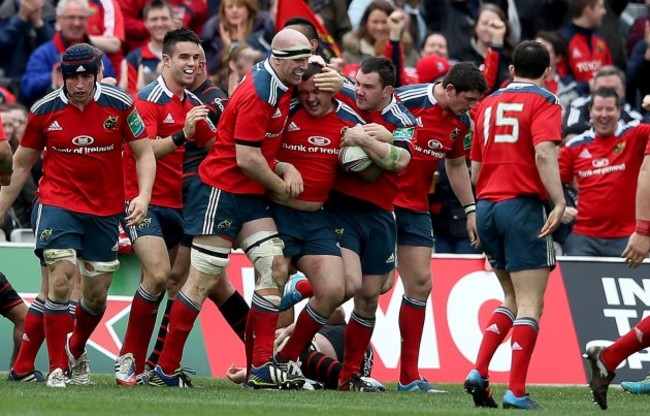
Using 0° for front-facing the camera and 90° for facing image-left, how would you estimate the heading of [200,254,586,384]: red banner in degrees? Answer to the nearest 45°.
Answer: approximately 0°
